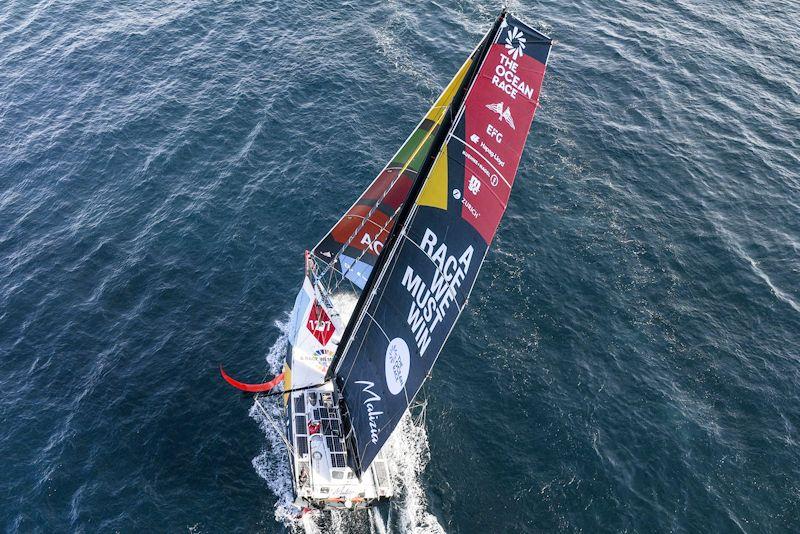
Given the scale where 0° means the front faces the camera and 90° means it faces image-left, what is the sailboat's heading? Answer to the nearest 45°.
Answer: approximately 180°
